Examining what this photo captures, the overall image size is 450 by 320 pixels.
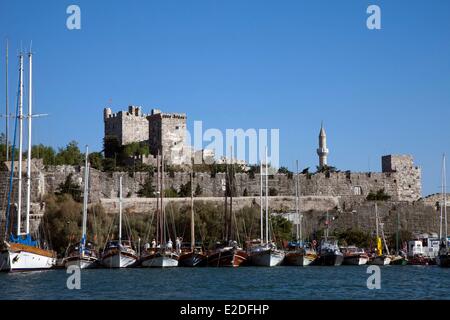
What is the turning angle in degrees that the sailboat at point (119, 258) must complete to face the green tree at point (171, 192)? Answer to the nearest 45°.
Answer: approximately 180°

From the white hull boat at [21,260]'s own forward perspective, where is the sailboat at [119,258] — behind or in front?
behind

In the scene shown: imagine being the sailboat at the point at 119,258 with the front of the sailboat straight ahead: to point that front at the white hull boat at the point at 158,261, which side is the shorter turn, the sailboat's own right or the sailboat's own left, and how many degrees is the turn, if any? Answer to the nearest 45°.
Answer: approximately 90° to the sailboat's own left

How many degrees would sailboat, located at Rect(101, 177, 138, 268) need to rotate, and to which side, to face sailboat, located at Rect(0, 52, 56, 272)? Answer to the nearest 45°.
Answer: approximately 45° to its right

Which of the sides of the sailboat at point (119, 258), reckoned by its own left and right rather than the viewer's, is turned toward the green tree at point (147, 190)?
back

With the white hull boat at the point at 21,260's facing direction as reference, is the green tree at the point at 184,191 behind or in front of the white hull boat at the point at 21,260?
behind

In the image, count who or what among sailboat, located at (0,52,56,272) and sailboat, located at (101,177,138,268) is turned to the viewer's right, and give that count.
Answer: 0

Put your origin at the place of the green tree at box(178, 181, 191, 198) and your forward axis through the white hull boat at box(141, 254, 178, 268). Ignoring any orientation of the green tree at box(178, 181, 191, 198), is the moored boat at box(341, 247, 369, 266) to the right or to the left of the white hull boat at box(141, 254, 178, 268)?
left

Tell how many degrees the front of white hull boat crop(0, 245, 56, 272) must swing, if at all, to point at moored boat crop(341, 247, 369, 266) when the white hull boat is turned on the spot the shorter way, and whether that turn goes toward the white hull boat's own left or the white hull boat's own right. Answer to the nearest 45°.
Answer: approximately 135° to the white hull boat's own left

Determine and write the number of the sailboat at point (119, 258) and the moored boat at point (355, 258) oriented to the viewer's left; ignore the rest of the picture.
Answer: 0

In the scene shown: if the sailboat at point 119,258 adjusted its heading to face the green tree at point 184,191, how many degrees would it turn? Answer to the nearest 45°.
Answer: approximately 180°

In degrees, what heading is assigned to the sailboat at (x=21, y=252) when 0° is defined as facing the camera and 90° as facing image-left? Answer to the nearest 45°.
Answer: approximately 45°

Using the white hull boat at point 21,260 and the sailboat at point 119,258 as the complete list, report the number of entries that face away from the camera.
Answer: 0

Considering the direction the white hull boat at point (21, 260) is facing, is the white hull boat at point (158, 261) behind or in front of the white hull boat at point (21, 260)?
behind

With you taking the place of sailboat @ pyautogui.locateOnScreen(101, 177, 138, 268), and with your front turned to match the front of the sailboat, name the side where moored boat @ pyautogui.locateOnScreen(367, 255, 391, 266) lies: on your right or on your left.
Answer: on your left
